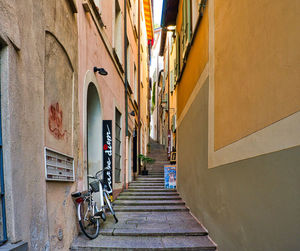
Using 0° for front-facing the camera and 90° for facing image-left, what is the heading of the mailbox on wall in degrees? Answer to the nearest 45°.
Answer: approximately 315°

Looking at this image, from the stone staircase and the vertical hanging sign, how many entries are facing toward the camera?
2

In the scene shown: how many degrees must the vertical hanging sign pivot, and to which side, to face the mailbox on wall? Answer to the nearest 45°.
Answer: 0° — it already faces it

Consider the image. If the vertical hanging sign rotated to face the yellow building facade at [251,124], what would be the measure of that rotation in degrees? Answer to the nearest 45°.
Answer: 0° — it already faces it

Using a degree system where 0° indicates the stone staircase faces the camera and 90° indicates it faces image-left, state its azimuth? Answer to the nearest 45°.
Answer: approximately 0°
